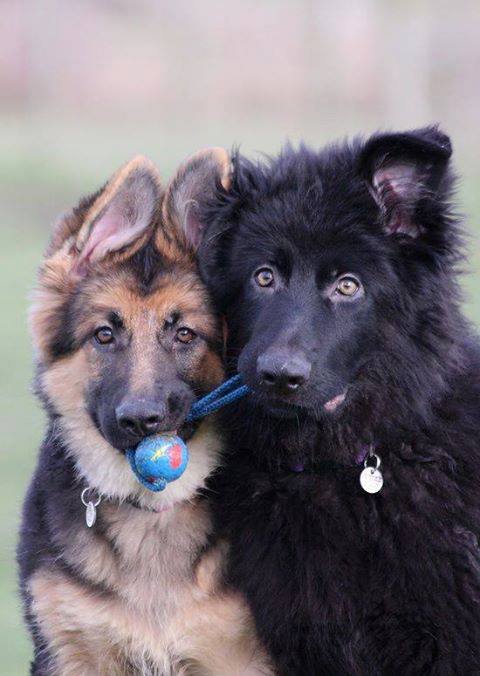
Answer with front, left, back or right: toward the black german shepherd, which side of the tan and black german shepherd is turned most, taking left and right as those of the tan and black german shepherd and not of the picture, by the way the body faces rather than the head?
left

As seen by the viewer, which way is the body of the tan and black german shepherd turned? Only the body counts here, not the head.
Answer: toward the camera
